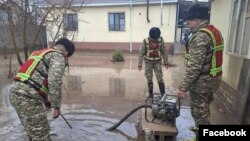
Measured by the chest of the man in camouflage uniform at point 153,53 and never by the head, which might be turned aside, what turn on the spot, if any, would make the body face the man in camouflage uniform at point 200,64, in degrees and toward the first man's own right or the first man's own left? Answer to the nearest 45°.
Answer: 0° — they already face them

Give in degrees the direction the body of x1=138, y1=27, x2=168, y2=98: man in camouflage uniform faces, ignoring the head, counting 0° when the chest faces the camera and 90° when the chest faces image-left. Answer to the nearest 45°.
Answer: approximately 0°

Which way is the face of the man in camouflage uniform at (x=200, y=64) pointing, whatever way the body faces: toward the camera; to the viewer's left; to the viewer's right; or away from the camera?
to the viewer's left

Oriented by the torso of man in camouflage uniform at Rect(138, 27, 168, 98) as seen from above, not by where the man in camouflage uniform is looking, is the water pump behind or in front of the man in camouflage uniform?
in front

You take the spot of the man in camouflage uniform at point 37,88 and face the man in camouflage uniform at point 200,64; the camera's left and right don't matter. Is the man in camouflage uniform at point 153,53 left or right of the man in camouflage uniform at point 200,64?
left
